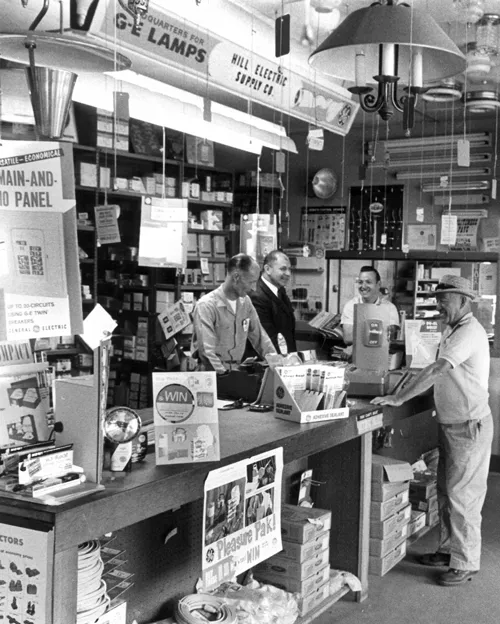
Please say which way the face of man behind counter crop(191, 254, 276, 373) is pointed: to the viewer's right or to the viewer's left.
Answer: to the viewer's right

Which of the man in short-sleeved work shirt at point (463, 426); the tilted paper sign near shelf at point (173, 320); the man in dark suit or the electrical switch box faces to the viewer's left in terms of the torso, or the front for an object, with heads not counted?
the man in short-sleeved work shirt

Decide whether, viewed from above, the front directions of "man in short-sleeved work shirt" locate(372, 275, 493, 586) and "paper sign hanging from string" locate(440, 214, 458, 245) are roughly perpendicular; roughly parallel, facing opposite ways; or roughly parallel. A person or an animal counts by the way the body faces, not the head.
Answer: roughly perpendicular

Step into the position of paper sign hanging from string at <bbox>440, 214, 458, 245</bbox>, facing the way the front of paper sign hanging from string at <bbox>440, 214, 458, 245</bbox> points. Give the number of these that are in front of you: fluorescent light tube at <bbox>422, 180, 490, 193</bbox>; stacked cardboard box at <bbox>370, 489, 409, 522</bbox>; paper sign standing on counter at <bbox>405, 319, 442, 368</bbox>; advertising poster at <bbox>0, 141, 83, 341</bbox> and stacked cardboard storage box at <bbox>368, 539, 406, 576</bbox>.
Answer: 4

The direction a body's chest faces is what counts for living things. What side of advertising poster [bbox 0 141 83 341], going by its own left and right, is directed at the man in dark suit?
back

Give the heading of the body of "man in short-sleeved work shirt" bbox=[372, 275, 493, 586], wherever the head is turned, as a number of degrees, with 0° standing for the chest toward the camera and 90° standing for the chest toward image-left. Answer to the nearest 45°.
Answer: approximately 90°

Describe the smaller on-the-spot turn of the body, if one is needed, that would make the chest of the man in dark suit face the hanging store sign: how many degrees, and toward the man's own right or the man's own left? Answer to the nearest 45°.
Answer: approximately 45° to the man's own right
